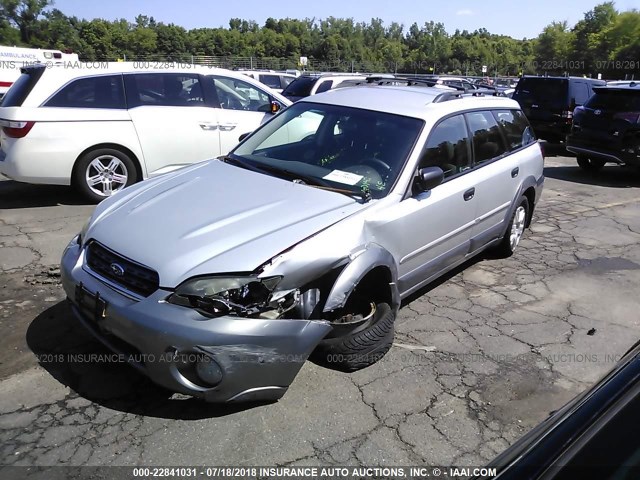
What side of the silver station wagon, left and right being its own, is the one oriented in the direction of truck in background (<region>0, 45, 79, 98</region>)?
right

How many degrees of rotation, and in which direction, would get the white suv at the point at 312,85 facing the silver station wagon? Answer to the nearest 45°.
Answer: approximately 45° to its left

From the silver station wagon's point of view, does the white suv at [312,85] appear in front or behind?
behind

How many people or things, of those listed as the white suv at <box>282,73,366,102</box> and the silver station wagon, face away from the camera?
0

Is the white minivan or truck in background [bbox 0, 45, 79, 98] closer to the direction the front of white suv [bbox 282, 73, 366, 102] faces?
the white minivan

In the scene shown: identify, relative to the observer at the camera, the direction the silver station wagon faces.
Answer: facing the viewer and to the left of the viewer

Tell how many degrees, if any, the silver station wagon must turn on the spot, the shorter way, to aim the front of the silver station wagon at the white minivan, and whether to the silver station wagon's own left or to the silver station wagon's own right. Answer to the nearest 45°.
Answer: approximately 90° to the silver station wagon's own right

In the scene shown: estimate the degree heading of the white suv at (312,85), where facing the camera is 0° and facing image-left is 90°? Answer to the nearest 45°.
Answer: approximately 45°
